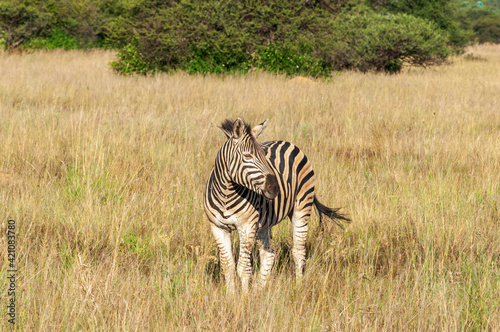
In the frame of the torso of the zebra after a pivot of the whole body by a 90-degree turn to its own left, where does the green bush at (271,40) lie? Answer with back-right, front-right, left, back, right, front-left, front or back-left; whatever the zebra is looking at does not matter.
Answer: back-left

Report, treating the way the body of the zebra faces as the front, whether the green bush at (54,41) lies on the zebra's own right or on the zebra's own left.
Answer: on the zebra's own right

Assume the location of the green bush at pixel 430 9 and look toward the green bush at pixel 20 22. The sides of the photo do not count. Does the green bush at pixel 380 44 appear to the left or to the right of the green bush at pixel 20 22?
left

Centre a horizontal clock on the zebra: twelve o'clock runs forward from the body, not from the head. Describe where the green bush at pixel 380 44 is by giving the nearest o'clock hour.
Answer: The green bush is roughly at 5 o'clock from the zebra.

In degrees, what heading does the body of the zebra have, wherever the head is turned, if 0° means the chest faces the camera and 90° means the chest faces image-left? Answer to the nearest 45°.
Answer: approximately 45°

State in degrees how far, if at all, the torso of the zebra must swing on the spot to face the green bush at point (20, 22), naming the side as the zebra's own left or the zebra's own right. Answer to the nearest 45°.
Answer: approximately 90° to the zebra's own right
